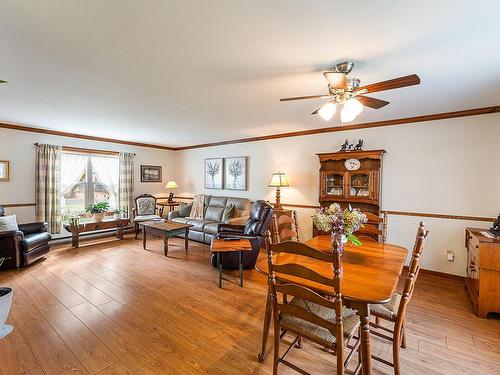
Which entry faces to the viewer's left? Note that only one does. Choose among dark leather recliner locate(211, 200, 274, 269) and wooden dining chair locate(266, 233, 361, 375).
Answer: the dark leather recliner

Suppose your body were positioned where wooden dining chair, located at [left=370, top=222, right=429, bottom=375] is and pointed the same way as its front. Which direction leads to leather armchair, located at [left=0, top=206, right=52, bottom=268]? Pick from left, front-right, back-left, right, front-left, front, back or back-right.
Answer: front

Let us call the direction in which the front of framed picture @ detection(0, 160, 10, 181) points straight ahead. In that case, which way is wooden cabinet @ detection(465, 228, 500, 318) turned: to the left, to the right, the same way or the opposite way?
the opposite way

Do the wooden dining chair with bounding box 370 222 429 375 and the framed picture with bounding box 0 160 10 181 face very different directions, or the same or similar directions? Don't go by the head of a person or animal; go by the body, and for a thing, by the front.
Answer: very different directions

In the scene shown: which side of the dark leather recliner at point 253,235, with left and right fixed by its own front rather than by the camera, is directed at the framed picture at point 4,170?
front

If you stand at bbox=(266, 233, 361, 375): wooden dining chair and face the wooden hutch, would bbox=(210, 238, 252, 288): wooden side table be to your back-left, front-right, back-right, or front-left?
front-left

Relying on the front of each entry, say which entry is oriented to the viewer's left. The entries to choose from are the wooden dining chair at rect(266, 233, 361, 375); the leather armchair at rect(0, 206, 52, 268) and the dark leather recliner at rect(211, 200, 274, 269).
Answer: the dark leather recliner

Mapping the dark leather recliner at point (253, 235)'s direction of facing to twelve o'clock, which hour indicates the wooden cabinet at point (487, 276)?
The wooden cabinet is roughly at 7 o'clock from the dark leather recliner.

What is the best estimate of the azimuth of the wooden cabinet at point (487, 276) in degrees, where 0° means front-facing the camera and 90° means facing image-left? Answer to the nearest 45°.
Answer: approximately 90°

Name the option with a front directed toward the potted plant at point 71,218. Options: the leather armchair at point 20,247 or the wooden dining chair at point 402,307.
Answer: the wooden dining chair

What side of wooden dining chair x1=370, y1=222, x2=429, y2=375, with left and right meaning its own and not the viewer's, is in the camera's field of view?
left

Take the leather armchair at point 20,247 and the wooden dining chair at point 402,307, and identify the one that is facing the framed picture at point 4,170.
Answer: the wooden dining chair

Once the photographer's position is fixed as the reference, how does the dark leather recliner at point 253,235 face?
facing to the left of the viewer

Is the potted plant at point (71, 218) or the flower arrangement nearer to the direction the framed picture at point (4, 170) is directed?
the flower arrangement

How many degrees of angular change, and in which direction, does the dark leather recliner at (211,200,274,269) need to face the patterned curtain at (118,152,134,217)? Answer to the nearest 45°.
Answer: approximately 45° to its right
